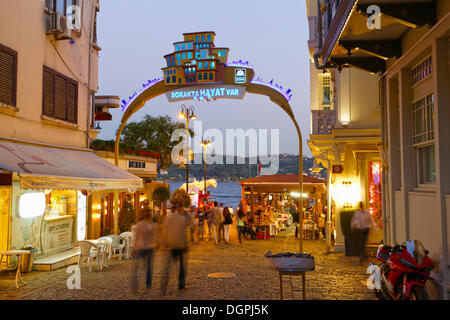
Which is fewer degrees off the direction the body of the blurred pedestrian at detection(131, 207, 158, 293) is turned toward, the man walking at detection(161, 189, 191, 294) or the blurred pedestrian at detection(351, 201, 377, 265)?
the blurred pedestrian

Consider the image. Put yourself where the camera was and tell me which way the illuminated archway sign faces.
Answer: facing the viewer

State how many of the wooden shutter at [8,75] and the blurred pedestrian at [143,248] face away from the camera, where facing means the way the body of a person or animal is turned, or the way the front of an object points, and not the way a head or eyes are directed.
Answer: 1

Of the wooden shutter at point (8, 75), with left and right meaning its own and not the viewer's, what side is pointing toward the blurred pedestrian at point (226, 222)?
left

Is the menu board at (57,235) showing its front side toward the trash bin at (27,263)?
no

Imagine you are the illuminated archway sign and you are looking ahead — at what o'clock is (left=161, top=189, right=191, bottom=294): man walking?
The man walking is roughly at 12 o'clock from the illuminated archway sign.

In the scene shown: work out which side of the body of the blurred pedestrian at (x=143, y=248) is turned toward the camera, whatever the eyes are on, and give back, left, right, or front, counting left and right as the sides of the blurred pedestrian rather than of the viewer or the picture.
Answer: back

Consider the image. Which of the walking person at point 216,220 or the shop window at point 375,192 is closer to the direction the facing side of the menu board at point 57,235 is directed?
the shop window

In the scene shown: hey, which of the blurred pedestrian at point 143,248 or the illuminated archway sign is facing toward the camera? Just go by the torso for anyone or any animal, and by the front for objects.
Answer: the illuminated archway sign

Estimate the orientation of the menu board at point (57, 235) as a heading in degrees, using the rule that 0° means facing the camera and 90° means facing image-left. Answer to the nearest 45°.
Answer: approximately 315°

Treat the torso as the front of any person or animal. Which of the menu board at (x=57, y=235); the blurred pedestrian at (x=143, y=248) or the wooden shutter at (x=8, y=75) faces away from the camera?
the blurred pedestrian

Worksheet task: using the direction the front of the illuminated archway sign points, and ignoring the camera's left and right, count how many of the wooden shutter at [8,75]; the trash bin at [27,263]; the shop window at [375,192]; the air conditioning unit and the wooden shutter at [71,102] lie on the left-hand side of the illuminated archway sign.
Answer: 1

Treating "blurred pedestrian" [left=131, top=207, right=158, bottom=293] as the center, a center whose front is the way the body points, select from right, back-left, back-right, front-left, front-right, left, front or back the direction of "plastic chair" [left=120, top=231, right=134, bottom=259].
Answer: front
